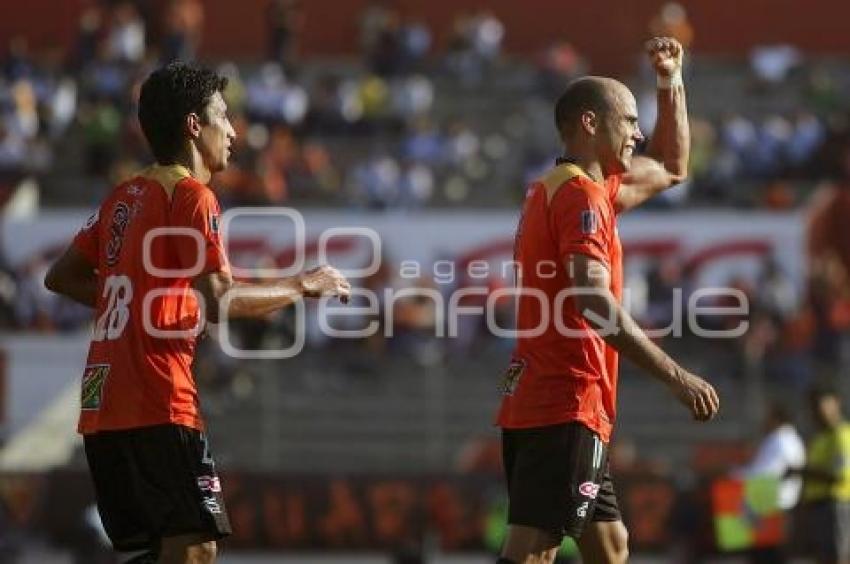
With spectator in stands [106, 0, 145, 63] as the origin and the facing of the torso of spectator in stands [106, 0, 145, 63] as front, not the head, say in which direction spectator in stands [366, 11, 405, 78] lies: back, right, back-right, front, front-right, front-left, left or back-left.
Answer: left

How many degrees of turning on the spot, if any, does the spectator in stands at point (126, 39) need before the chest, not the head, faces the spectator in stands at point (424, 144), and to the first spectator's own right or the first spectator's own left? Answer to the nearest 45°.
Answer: approximately 45° to the first spectator's own left

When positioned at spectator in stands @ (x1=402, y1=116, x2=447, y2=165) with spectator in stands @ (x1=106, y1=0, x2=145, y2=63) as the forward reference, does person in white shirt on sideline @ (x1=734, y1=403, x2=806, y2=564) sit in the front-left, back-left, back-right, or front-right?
back-left

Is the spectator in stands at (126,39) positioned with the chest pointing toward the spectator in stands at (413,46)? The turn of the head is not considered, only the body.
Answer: no

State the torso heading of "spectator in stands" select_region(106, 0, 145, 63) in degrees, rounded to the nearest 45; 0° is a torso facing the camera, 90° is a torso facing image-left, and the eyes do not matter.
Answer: approximately 0°

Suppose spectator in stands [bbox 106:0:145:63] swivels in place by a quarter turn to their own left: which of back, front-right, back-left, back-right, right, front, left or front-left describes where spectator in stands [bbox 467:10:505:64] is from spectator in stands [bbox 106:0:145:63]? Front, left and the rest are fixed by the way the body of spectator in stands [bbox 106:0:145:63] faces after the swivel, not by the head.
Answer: front

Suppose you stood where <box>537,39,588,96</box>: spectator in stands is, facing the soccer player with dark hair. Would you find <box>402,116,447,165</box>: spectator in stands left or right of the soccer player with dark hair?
right

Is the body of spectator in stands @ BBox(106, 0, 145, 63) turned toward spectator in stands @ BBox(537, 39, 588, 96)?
no

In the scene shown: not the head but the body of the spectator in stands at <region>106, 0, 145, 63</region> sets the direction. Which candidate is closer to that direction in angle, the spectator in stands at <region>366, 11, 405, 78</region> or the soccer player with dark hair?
the soccer player with dark hair

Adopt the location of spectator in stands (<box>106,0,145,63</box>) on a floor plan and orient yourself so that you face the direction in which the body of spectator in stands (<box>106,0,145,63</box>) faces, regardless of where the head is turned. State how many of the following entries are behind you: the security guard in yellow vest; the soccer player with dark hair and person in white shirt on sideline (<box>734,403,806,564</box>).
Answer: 0

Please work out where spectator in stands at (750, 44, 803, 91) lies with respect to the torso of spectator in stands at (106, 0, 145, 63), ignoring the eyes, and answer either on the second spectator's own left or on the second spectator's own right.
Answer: on the second spectator's own left

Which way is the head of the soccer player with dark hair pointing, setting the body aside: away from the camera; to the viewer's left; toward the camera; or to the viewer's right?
to the viewer's right

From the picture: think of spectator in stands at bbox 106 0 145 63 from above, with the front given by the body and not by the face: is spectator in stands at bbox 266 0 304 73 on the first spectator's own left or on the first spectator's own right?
on the first spectator's own left

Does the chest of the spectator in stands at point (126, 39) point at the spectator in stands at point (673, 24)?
no

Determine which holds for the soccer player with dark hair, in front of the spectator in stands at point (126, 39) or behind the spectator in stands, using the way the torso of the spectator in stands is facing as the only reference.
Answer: in front
